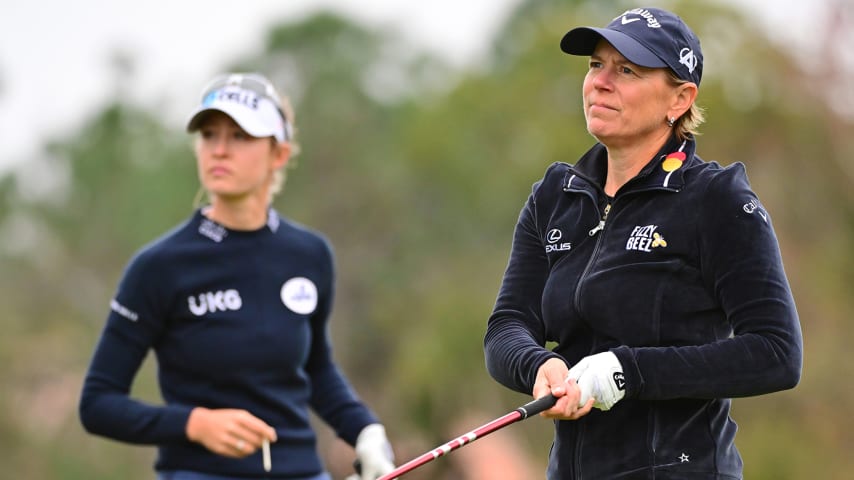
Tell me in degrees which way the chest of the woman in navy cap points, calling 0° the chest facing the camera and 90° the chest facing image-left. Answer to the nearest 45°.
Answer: approximately 45°
